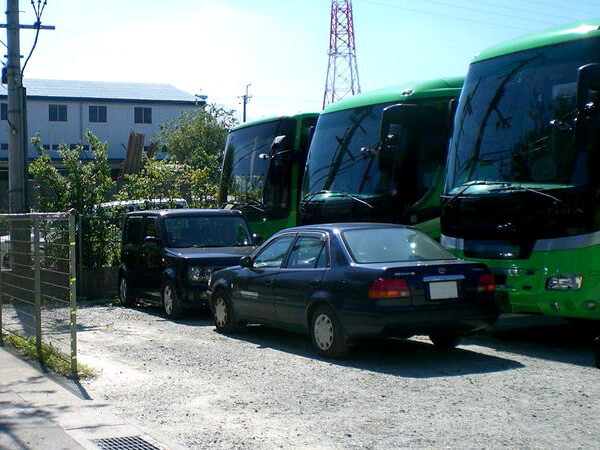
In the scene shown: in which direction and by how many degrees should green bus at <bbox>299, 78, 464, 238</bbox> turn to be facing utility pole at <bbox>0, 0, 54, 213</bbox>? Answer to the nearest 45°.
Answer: approximately 45° to its right

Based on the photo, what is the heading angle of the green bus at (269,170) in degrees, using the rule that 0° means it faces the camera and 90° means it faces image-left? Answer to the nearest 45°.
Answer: approximately 45°

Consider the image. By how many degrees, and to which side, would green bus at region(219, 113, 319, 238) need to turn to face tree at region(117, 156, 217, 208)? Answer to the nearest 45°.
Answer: approximately 90° to its right

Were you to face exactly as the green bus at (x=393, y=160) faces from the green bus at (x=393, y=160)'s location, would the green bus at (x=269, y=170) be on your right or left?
on your right

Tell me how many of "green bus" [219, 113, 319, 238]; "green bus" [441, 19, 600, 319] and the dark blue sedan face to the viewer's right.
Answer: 0

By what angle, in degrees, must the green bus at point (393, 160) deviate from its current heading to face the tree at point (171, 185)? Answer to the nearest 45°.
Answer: approximately 90° to its right

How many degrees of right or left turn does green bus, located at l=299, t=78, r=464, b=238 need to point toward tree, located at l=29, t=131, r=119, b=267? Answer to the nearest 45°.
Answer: approximately 90° to its right

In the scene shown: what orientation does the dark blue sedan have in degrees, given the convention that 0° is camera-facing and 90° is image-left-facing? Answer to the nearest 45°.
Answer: approximately 135°

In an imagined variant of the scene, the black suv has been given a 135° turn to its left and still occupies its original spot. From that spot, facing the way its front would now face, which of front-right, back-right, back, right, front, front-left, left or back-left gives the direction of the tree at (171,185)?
front

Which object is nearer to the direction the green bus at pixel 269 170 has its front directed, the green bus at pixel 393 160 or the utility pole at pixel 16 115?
the utility pole

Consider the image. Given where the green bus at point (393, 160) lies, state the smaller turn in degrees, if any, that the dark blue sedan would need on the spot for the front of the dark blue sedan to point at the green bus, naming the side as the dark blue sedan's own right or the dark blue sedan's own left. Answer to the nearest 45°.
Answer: approximately 45° to the dark blue sedan's own right

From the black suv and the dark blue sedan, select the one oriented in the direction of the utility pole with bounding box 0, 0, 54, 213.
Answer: the dark blue sedan

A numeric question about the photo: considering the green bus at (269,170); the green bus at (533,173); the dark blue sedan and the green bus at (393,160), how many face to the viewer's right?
0

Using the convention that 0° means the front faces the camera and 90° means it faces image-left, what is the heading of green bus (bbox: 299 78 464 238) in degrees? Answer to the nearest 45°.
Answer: approximately 45°

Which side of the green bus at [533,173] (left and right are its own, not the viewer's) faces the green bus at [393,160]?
right

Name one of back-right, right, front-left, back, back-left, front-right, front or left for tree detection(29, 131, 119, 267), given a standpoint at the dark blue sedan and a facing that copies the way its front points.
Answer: front

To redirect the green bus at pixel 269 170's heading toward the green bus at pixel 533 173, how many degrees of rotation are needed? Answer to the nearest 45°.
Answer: approximately 90° to its left

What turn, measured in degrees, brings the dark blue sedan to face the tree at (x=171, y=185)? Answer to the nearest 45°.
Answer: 0° — it already faces it

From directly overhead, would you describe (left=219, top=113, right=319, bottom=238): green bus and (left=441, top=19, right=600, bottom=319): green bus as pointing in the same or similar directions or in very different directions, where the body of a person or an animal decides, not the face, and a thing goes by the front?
same or similar directions

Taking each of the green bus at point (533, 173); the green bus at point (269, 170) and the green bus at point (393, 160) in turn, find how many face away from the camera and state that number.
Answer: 0

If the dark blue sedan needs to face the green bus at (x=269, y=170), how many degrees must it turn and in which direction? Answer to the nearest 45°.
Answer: approximately 45° to its right
